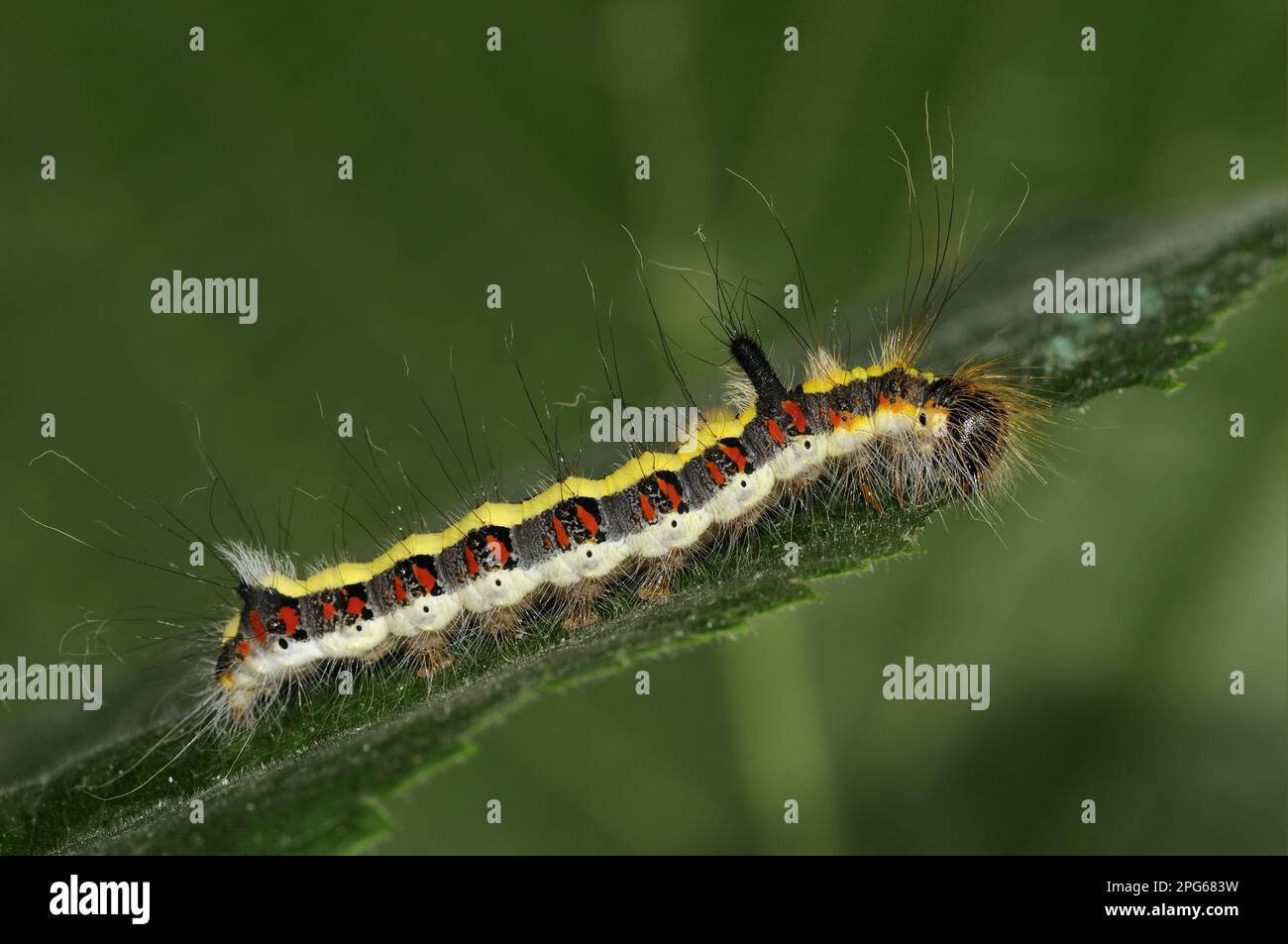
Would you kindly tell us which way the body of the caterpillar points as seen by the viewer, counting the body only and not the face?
to the viewer's right
